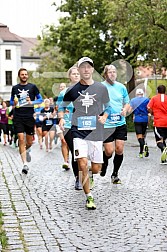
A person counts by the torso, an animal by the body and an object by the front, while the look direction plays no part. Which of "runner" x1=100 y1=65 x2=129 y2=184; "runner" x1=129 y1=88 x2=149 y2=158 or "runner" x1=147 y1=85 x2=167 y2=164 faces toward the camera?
"runner" x1=100 y1=65 x2=129 y2=184

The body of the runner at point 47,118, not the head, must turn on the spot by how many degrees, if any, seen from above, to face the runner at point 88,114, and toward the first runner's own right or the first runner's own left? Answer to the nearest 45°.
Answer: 0° — they already face them

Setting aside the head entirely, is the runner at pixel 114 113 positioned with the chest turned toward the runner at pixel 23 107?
no

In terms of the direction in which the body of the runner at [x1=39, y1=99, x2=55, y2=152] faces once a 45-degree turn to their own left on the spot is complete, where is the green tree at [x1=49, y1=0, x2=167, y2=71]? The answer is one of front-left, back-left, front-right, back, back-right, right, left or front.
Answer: back-left

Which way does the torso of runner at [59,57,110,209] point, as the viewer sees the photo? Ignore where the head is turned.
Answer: toward the camera

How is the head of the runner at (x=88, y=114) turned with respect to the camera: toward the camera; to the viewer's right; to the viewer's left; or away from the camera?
toward the camera

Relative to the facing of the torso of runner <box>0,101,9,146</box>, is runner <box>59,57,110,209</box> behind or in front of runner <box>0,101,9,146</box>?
in front

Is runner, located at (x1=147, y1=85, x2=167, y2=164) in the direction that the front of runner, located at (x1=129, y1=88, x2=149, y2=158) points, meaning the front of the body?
no

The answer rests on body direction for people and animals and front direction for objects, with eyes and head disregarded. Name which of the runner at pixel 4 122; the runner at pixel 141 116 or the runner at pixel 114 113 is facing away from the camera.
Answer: the runner at pixel 141 116

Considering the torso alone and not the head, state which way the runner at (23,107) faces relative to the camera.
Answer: toward the camera

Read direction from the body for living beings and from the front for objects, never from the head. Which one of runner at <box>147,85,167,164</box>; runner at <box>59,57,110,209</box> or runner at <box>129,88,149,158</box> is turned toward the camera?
runner at <box>59,57,110,209</box>

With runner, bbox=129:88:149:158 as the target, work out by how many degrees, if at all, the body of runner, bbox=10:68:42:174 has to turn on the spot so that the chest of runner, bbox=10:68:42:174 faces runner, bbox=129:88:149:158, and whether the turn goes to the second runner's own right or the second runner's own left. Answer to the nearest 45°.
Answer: approximately 135° to the second runner's own left
